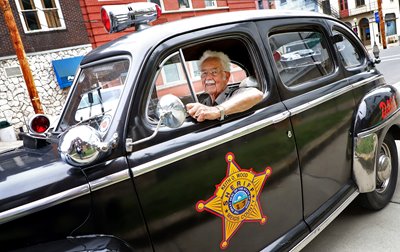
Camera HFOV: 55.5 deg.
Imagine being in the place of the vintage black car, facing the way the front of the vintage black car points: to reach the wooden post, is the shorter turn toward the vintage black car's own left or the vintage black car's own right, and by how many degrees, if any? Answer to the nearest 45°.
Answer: approximately 90° to the vintage black car's own right

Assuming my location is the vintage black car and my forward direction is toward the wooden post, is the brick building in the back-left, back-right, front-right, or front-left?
front-right

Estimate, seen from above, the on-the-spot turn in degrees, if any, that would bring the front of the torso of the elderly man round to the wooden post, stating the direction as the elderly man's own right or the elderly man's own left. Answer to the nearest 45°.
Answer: approximately 90° to the elderly man's own right

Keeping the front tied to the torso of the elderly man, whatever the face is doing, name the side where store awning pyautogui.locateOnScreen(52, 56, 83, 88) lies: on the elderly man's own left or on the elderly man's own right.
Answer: on the elderly man's own right

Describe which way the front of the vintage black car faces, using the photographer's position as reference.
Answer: facing the viewer and to the left of the viewer

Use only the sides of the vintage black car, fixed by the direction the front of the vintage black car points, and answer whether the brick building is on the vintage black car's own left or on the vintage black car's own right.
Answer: on the vintage black car's own right
